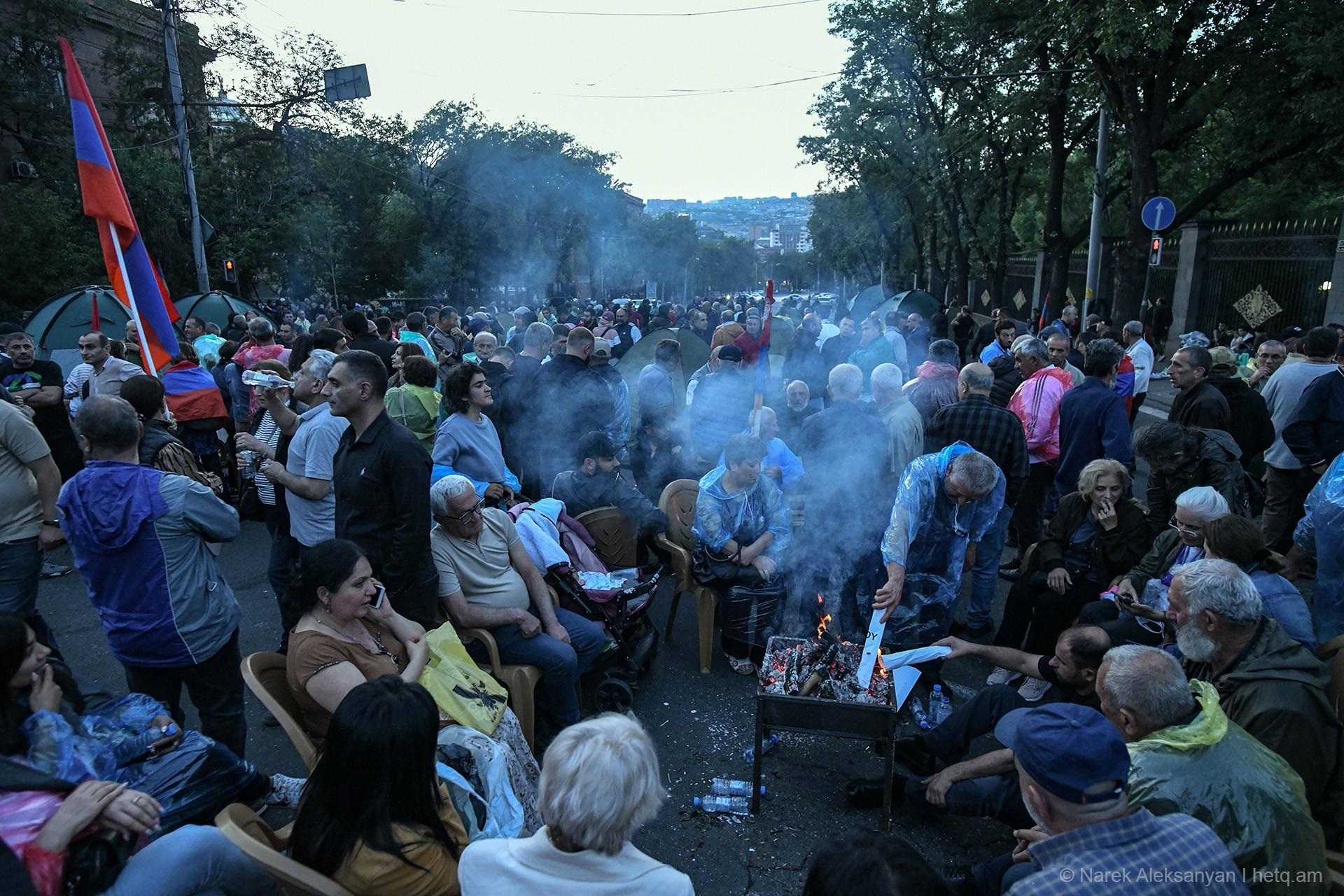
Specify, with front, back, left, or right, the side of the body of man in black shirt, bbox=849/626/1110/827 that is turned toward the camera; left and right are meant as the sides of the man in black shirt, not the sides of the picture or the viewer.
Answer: left

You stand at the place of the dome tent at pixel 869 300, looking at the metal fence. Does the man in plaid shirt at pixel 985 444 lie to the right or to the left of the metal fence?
right

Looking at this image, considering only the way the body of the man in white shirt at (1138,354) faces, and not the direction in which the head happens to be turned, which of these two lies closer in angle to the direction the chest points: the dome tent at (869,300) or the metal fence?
the dome tent

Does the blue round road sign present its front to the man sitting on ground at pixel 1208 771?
yes

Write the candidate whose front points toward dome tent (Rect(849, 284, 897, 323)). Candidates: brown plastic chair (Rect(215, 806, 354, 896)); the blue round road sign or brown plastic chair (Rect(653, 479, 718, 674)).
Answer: brown plastic chair (Rect(215, 806, 354, 896))

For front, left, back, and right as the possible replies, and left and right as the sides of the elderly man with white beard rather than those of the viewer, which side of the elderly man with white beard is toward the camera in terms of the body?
left

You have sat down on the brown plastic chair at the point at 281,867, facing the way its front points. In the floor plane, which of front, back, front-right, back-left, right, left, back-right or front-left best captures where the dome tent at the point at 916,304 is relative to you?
front

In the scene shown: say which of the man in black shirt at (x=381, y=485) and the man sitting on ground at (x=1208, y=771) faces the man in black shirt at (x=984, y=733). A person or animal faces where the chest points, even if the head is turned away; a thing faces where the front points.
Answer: the man sitting on ground

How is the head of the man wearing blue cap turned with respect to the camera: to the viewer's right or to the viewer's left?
to the viewer's left

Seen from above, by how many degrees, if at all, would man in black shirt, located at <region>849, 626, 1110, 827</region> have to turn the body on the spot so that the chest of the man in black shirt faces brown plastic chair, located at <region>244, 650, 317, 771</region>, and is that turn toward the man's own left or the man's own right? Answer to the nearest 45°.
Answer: approximately 45° to the man's own left

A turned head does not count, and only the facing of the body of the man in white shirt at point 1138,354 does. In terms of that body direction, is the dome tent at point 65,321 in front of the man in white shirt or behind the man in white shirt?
in front

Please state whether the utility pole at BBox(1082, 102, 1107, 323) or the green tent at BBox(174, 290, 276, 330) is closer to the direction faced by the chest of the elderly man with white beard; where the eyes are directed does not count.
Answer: the green tent

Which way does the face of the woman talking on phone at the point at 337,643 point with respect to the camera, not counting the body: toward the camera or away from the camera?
toward the camera

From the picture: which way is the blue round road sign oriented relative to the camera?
toward the camera
